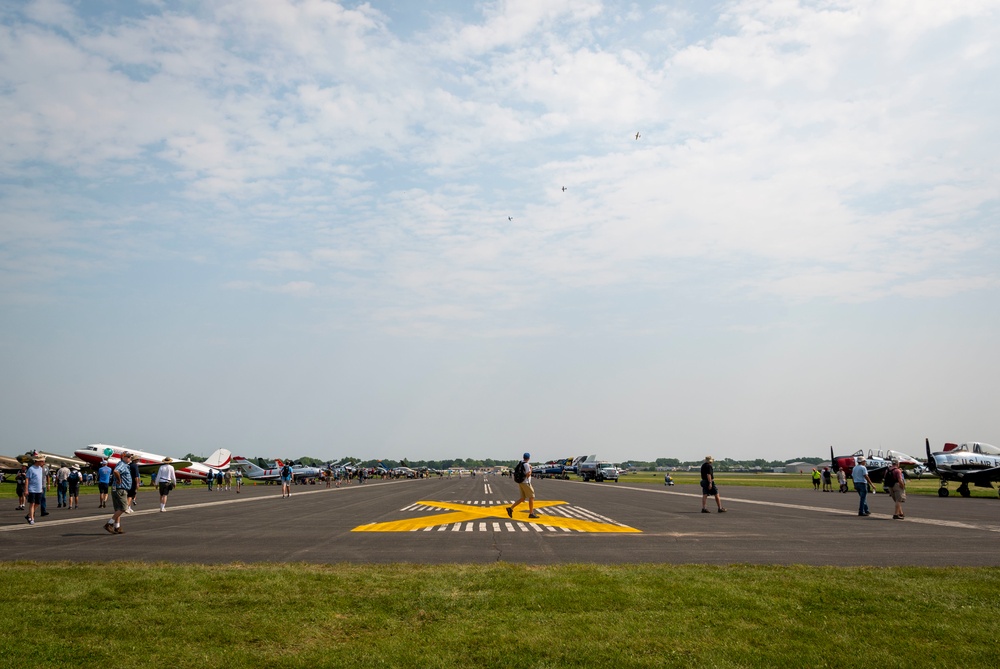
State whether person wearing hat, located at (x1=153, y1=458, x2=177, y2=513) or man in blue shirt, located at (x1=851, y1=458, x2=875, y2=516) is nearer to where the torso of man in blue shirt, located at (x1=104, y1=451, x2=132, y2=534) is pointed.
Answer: the man in blue shirt

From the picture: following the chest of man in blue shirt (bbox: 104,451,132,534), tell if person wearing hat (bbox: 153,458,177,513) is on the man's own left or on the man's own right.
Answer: on the man's own left
